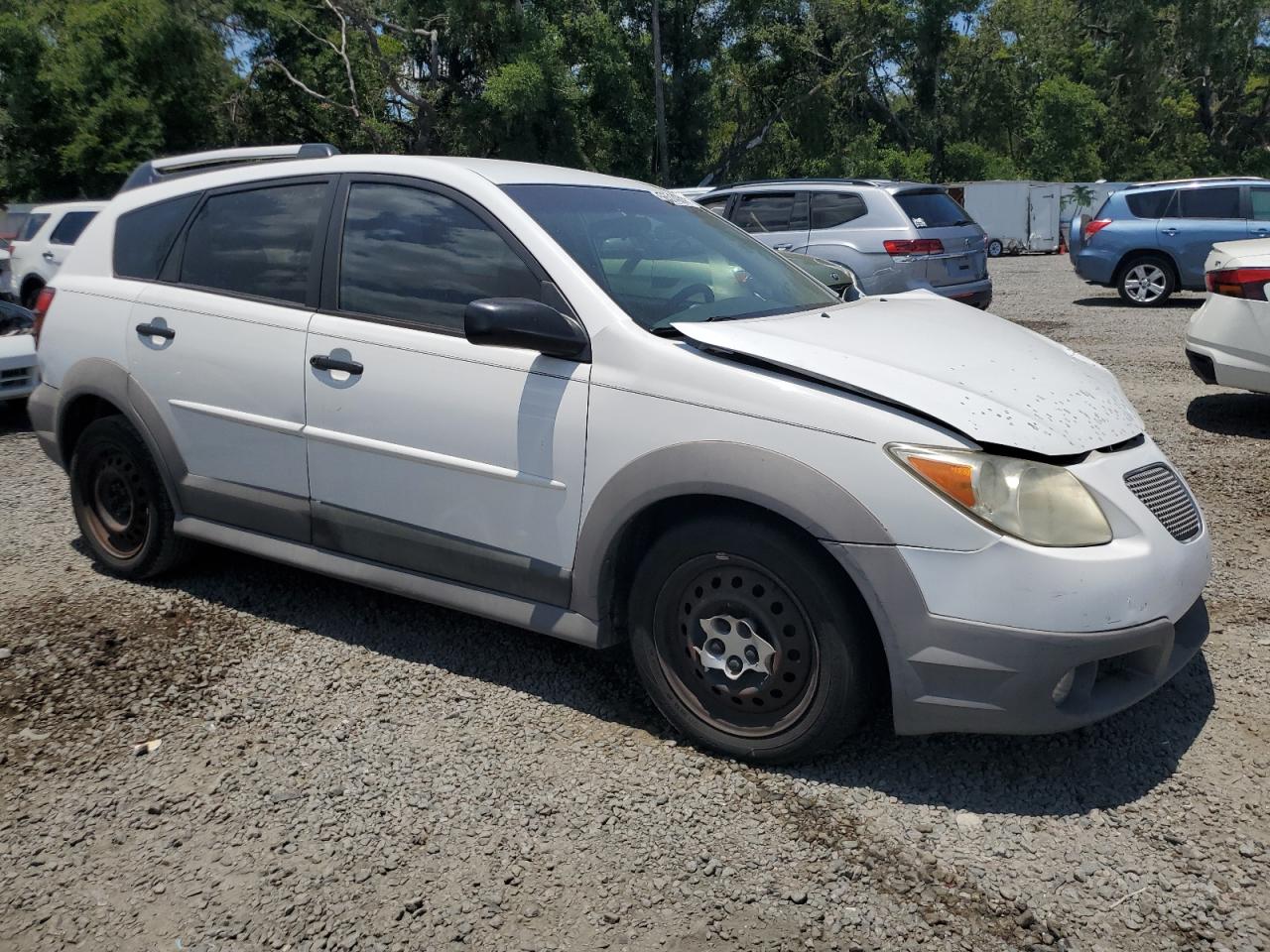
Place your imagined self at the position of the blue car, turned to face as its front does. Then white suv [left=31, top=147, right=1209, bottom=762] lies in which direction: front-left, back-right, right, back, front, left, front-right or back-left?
right

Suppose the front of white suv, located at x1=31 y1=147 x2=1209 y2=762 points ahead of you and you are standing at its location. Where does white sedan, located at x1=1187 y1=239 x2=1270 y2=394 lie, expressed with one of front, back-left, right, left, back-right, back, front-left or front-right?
left

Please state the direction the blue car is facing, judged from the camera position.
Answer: facing to the right of the viewer

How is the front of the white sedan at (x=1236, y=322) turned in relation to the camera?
facing away from the viewer and to the right of the viewer

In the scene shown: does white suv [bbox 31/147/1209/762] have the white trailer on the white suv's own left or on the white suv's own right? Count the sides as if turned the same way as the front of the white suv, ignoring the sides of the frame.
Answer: on the white suv's own left

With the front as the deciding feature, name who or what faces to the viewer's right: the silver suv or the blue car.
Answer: the blue car

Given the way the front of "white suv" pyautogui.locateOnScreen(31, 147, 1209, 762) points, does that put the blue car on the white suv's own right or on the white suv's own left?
on the white suv's own left

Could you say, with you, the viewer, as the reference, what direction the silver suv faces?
facing away from the viewer and to the left of the viewer
